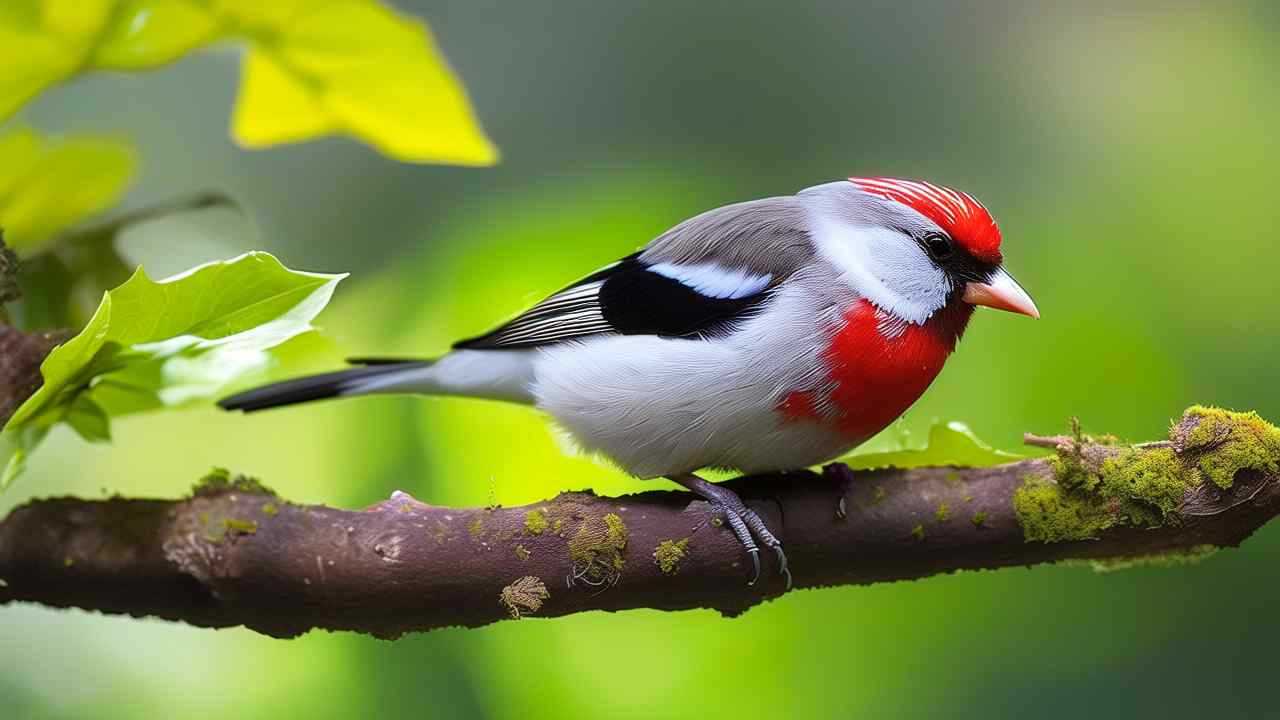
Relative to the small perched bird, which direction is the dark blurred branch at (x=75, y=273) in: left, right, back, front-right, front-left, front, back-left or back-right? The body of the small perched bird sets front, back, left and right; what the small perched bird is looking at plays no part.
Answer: back

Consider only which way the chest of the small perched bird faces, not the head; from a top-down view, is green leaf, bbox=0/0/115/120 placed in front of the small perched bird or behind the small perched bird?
behind

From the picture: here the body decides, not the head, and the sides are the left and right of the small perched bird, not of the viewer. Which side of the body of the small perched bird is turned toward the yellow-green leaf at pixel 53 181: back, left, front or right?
back

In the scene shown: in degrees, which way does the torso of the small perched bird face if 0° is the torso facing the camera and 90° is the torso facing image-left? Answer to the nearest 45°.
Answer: approximately 270°

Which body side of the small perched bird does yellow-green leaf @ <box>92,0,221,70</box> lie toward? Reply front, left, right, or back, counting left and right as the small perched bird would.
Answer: back

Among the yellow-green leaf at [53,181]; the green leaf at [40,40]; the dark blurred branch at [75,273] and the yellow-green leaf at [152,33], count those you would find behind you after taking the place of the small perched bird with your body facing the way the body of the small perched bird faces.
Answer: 4
